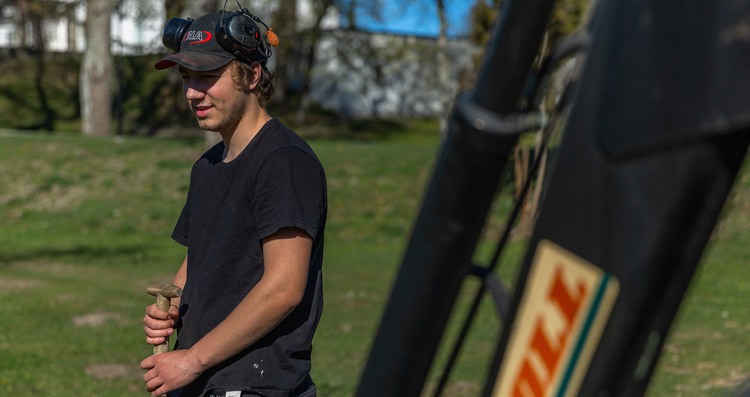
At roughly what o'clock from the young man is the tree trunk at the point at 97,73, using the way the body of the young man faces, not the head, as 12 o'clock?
The tree trunk is roughly at 4 o'clock from the young man.

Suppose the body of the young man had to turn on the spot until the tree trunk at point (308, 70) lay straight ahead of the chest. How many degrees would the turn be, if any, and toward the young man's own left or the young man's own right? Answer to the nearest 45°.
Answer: approximately 135° to the young man's own right

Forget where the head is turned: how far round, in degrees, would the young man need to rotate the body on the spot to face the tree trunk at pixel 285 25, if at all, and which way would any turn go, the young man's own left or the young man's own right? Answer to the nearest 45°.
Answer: approximately 135° to the young man's own right

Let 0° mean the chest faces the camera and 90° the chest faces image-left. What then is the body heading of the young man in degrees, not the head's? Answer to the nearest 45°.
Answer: approximately 45°

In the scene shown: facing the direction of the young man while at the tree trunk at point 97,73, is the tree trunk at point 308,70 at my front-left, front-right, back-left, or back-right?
back-left
